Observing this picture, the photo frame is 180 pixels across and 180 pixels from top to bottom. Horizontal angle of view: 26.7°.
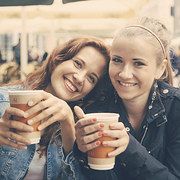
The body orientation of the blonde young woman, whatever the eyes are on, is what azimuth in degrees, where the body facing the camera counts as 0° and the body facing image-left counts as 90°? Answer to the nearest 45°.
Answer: approximately 45°
